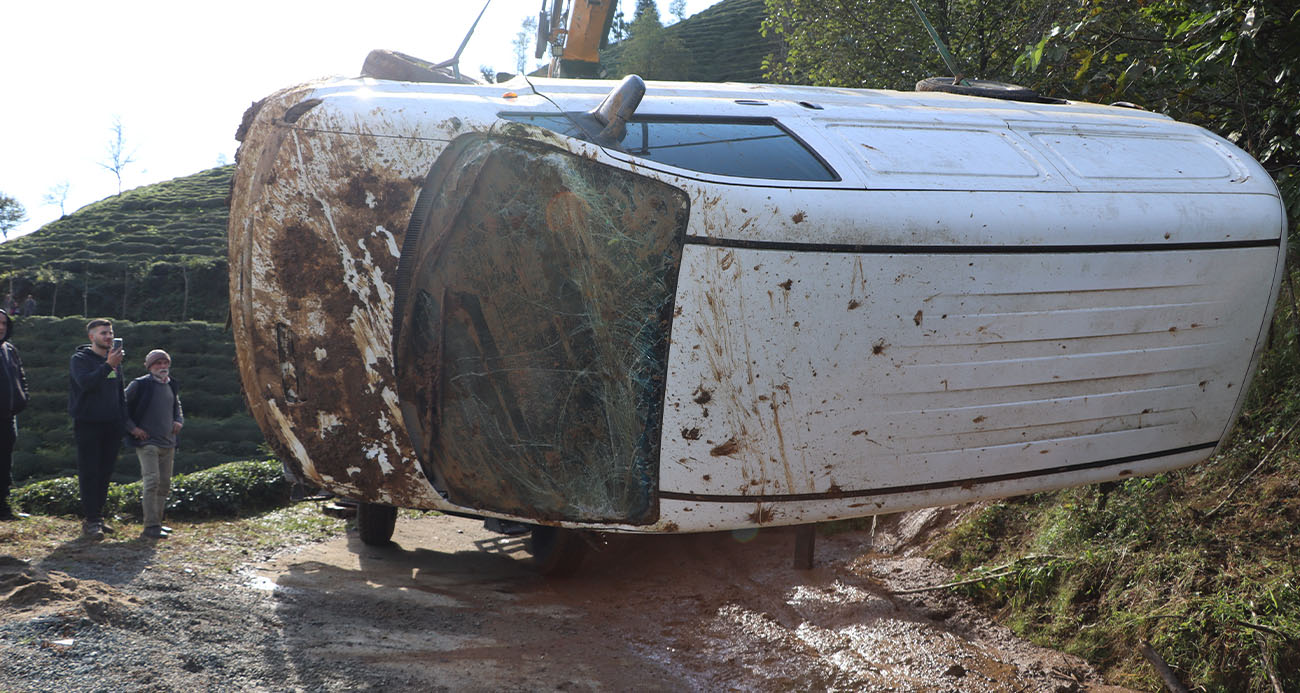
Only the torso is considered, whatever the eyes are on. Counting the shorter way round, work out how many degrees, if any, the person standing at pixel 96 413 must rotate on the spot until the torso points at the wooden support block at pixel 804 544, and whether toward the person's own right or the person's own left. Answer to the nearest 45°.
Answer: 0° — they already face it

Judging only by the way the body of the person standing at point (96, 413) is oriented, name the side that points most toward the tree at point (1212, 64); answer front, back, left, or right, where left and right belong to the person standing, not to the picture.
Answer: front

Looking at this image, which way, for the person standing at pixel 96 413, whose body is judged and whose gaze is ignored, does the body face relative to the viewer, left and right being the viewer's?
facing the viewer and to the right of the viewer

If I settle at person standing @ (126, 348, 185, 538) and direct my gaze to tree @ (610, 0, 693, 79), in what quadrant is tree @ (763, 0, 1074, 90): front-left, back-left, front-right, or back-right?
front-right

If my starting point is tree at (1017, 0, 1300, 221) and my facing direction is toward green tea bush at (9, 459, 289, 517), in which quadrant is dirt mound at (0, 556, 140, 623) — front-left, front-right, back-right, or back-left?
front-left

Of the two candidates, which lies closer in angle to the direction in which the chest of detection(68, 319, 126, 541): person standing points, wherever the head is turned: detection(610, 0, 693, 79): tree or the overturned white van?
the overturned white van

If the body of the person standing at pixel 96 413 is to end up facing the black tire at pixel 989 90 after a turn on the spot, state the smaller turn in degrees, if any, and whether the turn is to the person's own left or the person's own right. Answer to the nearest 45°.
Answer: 0° — they already face it
